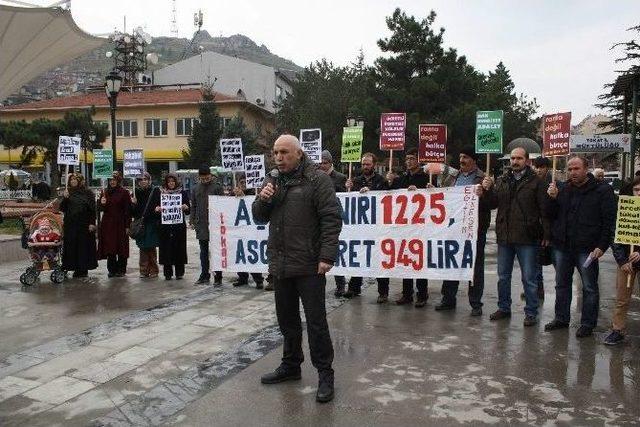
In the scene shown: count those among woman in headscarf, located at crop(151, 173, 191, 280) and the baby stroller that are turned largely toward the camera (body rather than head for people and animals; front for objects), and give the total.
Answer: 2

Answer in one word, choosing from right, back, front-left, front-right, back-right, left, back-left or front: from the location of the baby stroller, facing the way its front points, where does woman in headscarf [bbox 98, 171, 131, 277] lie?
left

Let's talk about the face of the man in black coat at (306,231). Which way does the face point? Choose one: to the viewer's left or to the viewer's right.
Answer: to the viewer's left

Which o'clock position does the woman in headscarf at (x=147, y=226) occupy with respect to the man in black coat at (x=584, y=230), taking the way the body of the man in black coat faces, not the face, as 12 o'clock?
The woman in headscarf is roughly at 2 o'clock from the man in black coat.

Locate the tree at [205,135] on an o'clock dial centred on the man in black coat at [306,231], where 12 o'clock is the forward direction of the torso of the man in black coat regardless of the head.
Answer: The tree is roughly at 4 o'clock from the man in black coat.

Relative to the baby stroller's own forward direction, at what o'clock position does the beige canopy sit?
The beige canopy is roughly at 6 o'clock from the baby stroller.

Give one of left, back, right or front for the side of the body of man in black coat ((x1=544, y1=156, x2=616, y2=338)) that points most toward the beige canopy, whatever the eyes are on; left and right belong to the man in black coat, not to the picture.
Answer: right
